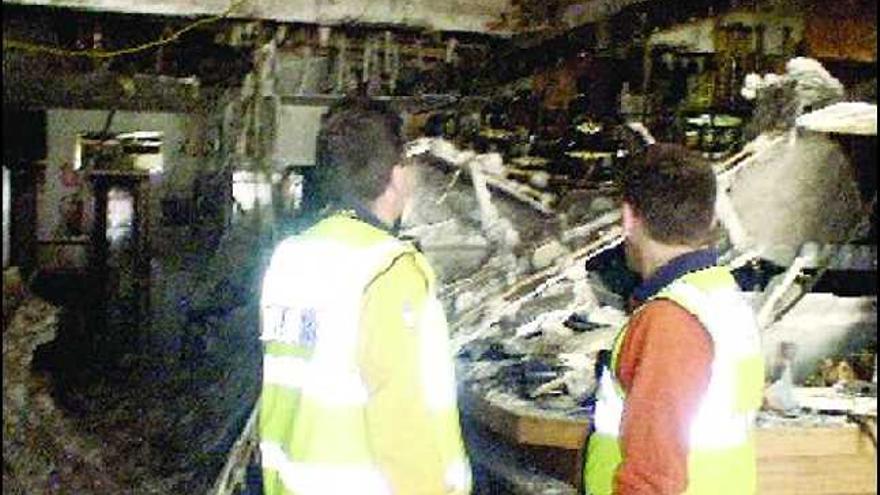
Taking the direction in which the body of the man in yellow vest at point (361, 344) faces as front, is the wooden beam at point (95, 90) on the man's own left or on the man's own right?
on the man's own left

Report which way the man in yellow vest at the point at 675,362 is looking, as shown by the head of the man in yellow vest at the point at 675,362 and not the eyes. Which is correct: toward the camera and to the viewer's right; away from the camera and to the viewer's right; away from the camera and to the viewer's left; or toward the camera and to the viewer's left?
away from the camera and to the viewer's left

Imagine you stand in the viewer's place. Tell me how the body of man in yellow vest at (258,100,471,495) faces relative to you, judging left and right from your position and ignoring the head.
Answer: facing away from the viewer and to the right of the viewer

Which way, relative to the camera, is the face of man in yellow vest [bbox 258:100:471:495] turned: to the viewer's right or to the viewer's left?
to the viewer's right

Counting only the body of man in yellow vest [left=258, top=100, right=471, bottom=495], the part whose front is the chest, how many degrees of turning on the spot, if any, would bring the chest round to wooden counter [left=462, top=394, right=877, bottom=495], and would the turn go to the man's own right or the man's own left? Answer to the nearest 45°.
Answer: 0° — they already face it

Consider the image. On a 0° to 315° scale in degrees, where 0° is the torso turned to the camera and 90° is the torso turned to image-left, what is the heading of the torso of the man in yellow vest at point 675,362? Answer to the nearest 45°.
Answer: approximately 135°

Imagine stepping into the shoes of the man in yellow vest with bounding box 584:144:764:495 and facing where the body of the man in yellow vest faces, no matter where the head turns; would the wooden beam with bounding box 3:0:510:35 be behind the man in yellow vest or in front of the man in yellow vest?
in front

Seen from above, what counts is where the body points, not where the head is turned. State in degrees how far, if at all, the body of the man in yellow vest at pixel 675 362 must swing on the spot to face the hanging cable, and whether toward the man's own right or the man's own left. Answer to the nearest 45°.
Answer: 0° — they already face it

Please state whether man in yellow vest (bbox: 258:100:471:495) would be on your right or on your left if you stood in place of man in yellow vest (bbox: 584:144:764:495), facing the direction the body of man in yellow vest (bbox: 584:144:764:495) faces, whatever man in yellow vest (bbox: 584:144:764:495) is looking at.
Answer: on your left

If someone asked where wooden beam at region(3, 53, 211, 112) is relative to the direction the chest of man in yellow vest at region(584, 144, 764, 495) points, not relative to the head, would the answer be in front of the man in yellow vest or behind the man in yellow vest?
in front

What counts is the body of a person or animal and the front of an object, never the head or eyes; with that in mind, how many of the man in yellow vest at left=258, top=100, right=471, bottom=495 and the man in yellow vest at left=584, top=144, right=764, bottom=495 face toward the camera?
0

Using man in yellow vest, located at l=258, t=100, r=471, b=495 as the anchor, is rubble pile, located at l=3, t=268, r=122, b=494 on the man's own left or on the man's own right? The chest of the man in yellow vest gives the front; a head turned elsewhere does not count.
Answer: on the man's own left
